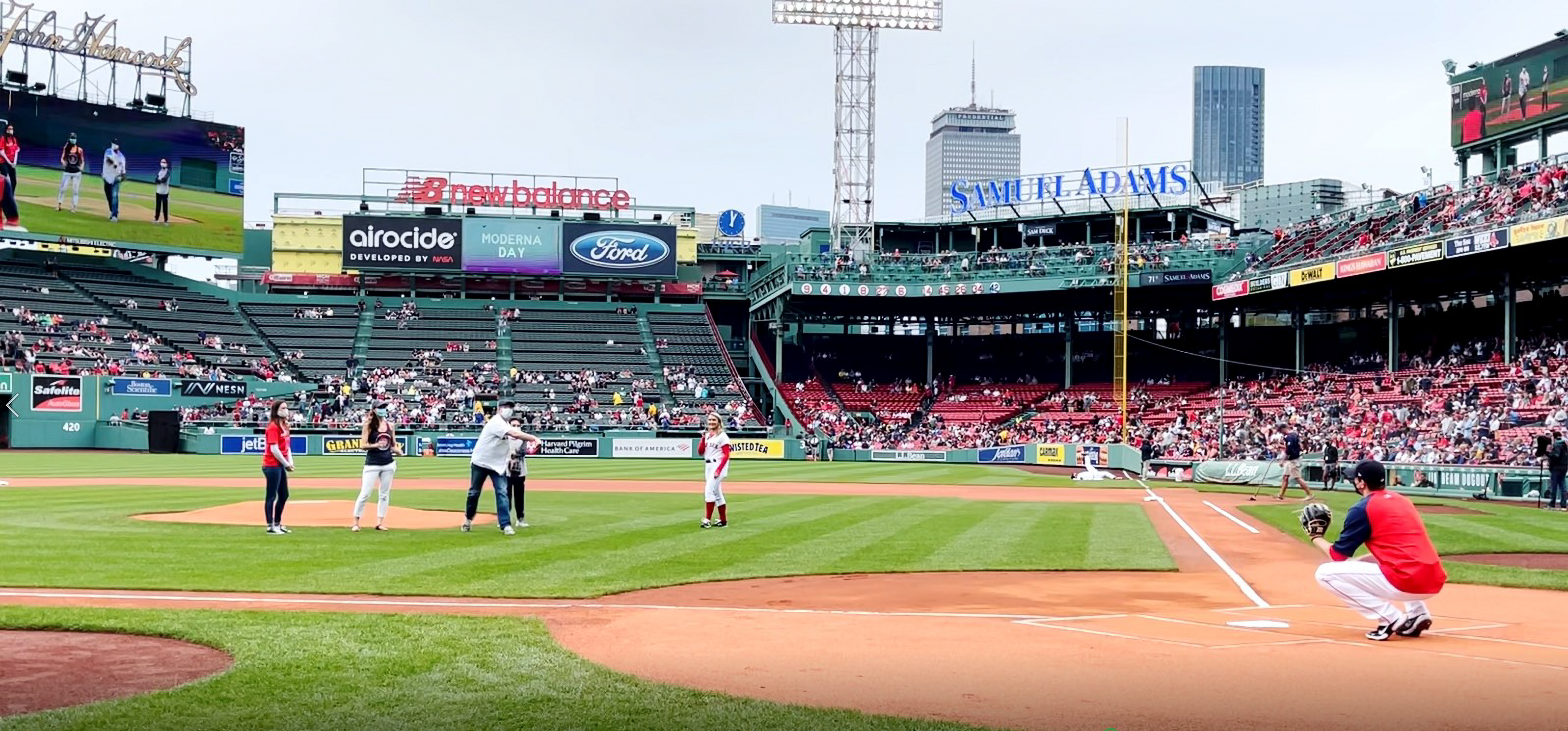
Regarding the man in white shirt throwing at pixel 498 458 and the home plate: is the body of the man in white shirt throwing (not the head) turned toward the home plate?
yes

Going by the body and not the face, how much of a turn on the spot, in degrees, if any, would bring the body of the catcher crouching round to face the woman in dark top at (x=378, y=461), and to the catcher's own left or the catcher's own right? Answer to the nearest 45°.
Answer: approximately 45° to the catcher's own left

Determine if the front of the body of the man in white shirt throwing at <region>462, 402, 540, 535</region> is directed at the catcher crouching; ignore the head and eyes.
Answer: yes

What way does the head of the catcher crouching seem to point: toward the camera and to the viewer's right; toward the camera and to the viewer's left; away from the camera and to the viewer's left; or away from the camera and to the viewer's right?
away from the camera and to the viewer's left

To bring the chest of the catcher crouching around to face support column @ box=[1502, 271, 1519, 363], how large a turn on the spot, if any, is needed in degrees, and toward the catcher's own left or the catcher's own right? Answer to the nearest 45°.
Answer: approximately 45° to the catcher's own right

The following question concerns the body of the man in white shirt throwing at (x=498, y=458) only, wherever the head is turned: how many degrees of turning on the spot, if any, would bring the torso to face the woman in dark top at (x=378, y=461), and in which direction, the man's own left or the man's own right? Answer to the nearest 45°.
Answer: approximately 180°

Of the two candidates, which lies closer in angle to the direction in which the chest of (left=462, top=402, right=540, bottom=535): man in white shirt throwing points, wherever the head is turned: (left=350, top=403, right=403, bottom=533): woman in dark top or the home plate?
the home plate

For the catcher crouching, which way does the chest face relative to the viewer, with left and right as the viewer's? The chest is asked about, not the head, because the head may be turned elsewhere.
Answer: facing away from the viewer and to the left of the viewer

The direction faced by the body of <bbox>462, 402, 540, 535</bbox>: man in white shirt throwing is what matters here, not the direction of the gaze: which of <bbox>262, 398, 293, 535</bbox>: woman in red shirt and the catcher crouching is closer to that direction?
the catcher crouching

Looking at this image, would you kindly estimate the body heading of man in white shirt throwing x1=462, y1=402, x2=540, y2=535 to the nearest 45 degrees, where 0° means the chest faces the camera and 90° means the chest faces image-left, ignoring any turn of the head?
approximately 315°

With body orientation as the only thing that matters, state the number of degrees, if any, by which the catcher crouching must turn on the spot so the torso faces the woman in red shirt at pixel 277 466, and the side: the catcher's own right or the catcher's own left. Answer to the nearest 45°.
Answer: approximately 45° to the catcher's own left

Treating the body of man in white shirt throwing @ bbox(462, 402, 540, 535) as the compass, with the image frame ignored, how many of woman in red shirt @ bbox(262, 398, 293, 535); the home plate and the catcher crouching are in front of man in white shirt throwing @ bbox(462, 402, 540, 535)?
2
